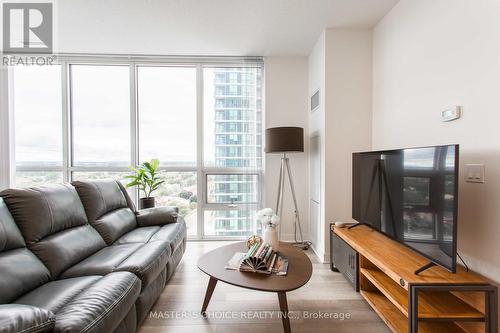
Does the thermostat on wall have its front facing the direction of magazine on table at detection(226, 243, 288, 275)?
yes

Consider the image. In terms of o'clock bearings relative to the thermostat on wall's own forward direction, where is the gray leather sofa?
The gray leather sofa is roughly at 12 o'clock from the thermostat on wall.

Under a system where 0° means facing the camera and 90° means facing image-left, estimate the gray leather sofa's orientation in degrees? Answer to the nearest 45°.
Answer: approximately 315°

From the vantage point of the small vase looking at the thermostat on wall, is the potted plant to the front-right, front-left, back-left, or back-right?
back-left

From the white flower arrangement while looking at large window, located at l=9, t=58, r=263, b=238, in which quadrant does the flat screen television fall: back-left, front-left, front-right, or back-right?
back-right

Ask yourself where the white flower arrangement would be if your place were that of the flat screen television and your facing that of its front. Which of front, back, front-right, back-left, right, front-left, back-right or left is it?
front-right

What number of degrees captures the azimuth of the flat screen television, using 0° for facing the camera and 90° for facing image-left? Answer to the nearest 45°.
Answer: approximately 45°

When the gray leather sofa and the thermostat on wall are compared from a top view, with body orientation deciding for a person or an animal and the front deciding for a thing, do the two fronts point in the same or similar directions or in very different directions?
very different directions

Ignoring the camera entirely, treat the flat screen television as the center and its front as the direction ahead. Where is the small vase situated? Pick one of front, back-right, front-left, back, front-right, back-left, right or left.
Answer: front-right
